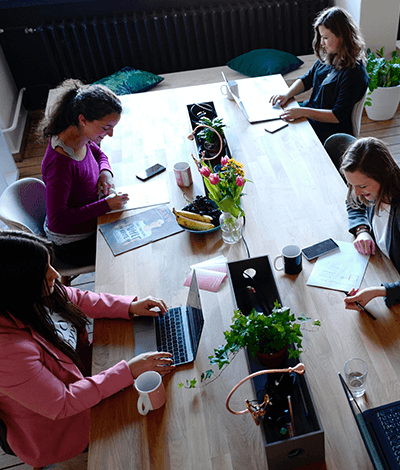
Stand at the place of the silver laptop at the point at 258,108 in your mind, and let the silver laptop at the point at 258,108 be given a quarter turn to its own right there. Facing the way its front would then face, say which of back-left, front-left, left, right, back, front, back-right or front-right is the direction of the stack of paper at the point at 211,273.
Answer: front

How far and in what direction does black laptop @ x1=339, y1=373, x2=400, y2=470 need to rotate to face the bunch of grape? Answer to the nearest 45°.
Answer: approximately 135° to its left

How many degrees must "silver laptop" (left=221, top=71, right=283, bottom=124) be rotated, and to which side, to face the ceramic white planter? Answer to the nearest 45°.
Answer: approximately 45° to its left

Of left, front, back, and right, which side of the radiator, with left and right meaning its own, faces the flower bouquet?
front

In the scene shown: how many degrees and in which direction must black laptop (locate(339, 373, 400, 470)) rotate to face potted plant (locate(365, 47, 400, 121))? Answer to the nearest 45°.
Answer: approximately 90° to its left

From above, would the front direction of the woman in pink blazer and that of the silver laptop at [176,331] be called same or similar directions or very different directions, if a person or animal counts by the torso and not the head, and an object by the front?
very different directions

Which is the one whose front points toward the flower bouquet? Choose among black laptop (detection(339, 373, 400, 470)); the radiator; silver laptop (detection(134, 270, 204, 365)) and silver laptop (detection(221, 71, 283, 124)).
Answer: the radiator

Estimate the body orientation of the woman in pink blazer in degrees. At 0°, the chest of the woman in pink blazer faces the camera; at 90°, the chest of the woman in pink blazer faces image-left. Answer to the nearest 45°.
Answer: approximately 270°

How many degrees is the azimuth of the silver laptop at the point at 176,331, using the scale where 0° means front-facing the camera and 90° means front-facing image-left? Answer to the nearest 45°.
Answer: approximately 90°

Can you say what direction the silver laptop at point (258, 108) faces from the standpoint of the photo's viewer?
facing to the right of the viewer

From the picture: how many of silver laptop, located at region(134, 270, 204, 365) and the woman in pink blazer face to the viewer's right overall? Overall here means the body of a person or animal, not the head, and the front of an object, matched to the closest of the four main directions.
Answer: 1

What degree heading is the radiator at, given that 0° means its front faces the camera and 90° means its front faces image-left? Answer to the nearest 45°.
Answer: approximately 0°

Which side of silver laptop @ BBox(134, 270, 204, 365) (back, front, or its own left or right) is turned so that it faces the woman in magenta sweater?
right

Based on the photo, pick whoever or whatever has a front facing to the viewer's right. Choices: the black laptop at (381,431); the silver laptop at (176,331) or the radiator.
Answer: the black laptop at (381,431)

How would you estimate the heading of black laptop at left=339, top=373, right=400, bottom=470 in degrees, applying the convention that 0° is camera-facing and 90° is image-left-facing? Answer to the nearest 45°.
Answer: approximately 270°

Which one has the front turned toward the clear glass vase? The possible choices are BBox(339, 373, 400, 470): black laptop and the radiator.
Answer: the radiator

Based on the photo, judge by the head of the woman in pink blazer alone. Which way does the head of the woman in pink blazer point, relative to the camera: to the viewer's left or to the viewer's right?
to the viewer's right

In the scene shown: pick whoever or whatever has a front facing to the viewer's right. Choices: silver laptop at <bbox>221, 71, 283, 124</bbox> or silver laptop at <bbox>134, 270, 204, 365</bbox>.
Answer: silver laptop at <bbox>221, 71, 283, 124</bbox>
